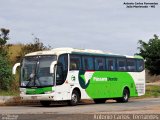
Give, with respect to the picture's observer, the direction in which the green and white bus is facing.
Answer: facing the viewer and to the left of the viewer
